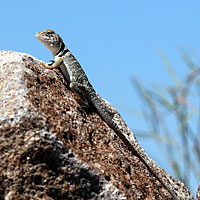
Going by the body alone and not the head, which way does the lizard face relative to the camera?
to the viewer's left
